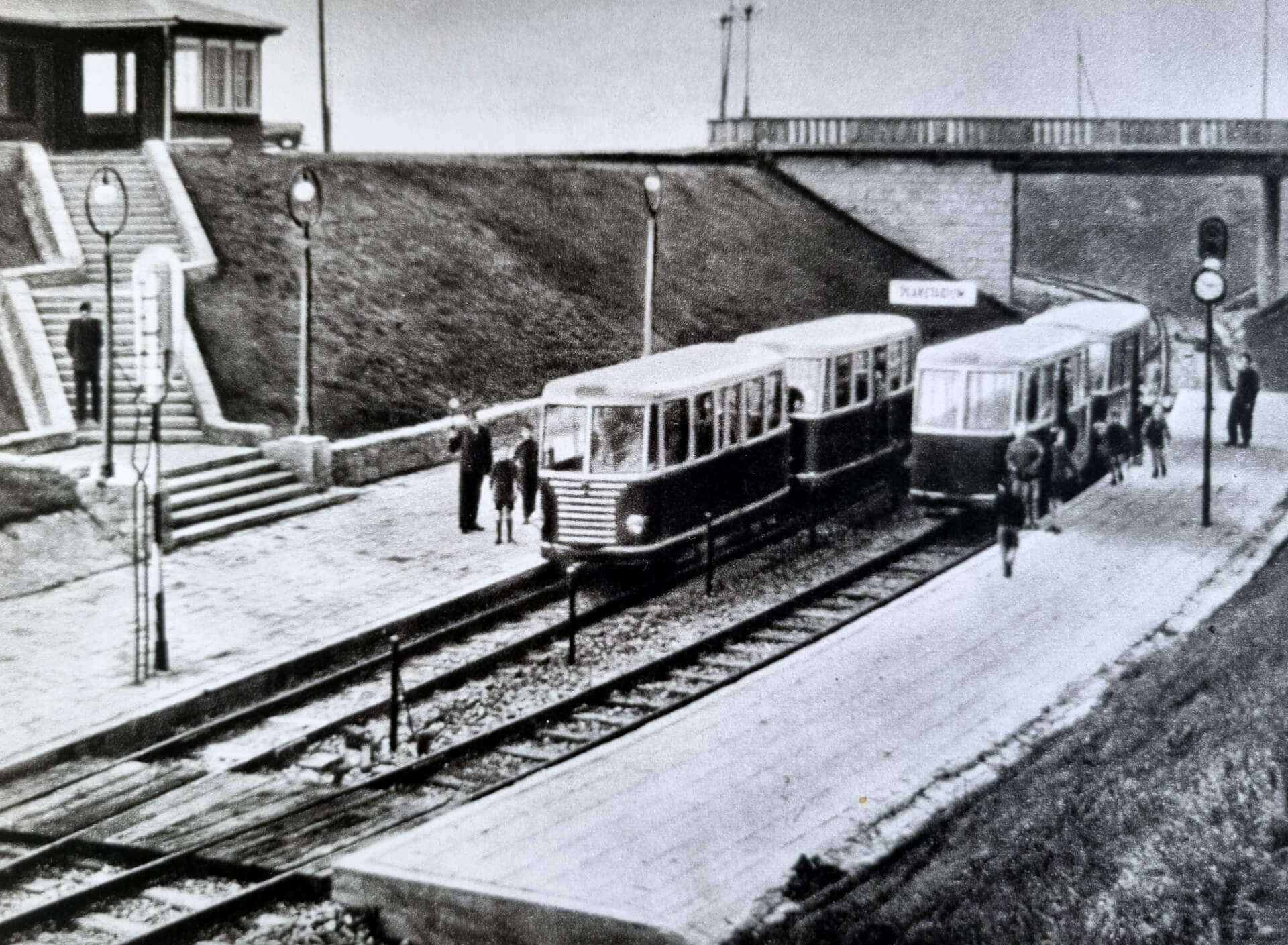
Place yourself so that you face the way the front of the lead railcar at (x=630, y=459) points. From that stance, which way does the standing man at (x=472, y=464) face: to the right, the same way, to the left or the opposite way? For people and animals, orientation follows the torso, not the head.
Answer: to the left

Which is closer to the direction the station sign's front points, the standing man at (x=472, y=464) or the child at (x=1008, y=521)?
the child

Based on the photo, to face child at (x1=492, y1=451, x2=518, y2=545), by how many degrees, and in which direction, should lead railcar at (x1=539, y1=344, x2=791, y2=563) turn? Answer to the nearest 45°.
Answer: approximately 90° to its right

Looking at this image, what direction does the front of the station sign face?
toward the camera

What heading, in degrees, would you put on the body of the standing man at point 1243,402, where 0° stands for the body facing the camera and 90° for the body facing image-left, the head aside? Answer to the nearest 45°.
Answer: approximately 45°
